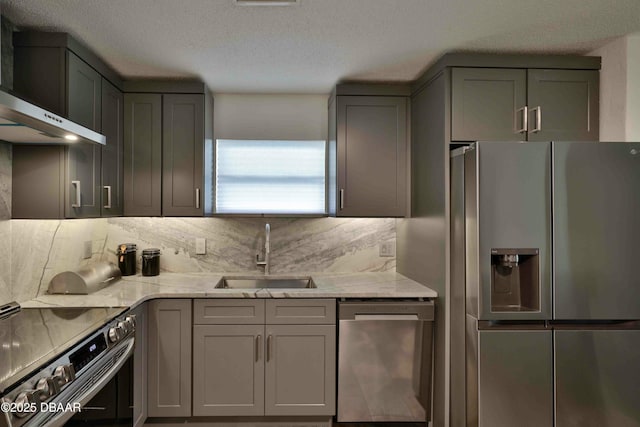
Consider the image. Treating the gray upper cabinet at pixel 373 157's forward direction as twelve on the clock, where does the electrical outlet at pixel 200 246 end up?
The electrical outlet is roughly at 3 o'clock from the gray upper cabinet.

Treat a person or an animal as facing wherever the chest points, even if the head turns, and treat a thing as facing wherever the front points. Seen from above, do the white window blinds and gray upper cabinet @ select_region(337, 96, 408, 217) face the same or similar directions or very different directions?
same or similar directions

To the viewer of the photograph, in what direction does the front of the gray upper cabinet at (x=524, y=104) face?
facing the viewer

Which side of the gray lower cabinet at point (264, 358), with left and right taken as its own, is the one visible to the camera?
front

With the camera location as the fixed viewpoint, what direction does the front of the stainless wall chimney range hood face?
facing the viewer and to the right of the viewer

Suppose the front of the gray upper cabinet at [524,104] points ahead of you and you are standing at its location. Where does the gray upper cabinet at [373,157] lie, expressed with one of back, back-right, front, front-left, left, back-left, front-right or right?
right

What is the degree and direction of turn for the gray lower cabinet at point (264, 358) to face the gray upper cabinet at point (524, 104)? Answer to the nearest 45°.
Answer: approximately 90° to its left

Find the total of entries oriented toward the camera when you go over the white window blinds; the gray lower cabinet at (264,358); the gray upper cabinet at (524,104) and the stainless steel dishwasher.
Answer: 4

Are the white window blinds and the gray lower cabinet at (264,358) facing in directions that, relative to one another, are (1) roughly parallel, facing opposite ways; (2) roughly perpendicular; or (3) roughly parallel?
roughly parallel

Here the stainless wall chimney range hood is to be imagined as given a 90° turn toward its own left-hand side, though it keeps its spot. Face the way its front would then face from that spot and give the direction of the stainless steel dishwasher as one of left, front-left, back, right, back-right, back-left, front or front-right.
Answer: front-right

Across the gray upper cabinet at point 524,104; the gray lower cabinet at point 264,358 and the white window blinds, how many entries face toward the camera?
3

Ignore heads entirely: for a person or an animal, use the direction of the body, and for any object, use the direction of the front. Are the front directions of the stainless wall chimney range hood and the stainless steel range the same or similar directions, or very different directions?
same or similar directions

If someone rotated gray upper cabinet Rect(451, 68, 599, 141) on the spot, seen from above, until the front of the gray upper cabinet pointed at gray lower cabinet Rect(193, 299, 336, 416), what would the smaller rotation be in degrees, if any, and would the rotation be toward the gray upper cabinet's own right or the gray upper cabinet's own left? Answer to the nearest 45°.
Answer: approximately 45° to the gray upper cabinet's own right
